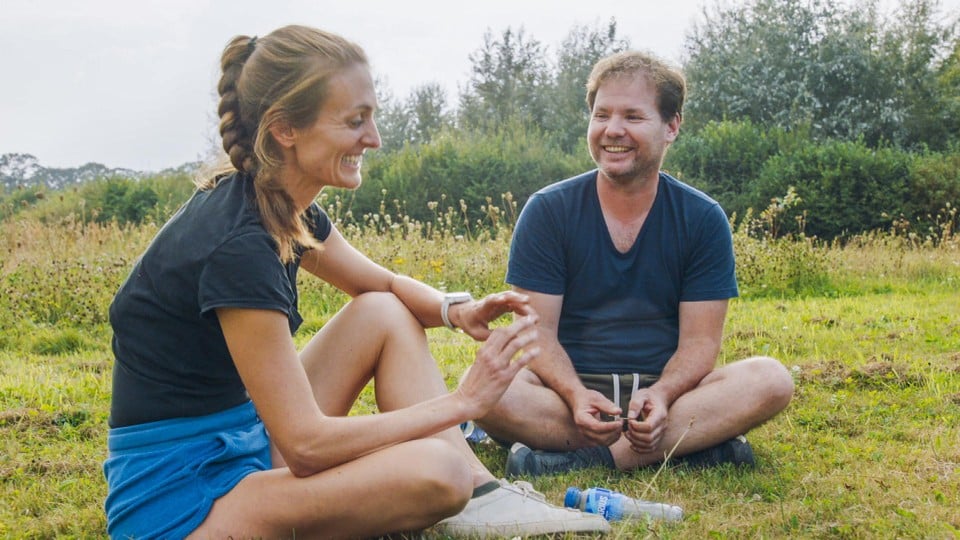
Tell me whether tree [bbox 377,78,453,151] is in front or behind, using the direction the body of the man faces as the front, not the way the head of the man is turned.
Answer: behind

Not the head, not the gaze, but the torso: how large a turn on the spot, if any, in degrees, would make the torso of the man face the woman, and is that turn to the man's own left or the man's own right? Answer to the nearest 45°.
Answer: approximately 45° to the man's own right

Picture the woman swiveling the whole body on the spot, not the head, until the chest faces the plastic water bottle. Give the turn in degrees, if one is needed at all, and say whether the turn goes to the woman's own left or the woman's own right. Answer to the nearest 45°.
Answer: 0° — they already face it

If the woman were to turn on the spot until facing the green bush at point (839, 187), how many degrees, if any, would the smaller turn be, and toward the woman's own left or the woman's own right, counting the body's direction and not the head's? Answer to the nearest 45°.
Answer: approximately 45° to the woman's own left

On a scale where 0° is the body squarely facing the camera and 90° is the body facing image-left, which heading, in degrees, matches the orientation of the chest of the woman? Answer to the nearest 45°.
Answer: approximately 270°

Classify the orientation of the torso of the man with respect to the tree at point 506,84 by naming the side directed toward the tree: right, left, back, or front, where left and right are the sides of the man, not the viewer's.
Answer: back

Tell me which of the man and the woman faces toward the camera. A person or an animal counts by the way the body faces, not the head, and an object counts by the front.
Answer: the man

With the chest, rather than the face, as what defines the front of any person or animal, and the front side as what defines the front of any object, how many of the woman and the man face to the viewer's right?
1

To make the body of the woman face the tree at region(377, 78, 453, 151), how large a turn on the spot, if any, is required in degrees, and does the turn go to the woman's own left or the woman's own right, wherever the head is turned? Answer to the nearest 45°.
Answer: approximately 90° to the woman's own left

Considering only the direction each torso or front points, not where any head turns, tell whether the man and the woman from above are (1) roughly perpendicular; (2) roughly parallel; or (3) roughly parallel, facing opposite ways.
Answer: roughly perpendicular

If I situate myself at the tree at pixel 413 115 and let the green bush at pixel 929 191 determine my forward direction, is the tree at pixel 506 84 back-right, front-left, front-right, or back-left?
front-left

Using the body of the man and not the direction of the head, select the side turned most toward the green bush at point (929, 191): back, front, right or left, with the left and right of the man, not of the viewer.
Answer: back

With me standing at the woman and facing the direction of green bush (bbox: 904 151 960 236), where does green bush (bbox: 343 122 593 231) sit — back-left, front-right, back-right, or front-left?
front-left

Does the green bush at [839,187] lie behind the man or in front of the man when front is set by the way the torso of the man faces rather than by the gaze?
behind

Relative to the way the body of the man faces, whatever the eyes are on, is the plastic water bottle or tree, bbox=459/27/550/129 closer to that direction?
the plastic water bottle

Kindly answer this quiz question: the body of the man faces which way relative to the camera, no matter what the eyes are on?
toward the camera

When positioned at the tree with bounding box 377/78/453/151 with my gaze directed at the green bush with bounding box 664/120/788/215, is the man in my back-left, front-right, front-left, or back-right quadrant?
front-right

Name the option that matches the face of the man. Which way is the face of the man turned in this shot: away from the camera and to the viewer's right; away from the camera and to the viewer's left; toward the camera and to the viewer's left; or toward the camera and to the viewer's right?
toward the camera and to the viewer's left

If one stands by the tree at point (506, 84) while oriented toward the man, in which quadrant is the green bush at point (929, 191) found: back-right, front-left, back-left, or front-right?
front-left
